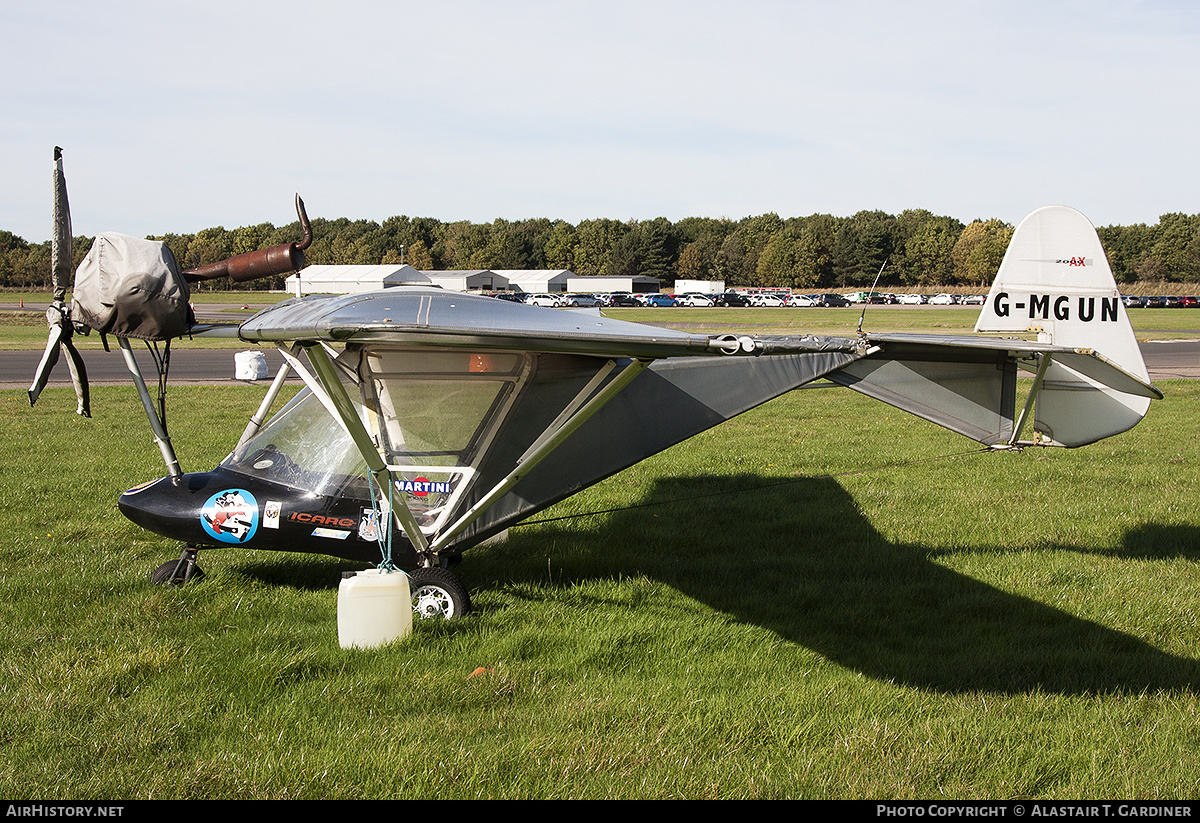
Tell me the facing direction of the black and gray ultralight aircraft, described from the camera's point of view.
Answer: facing to the left of the viewer
